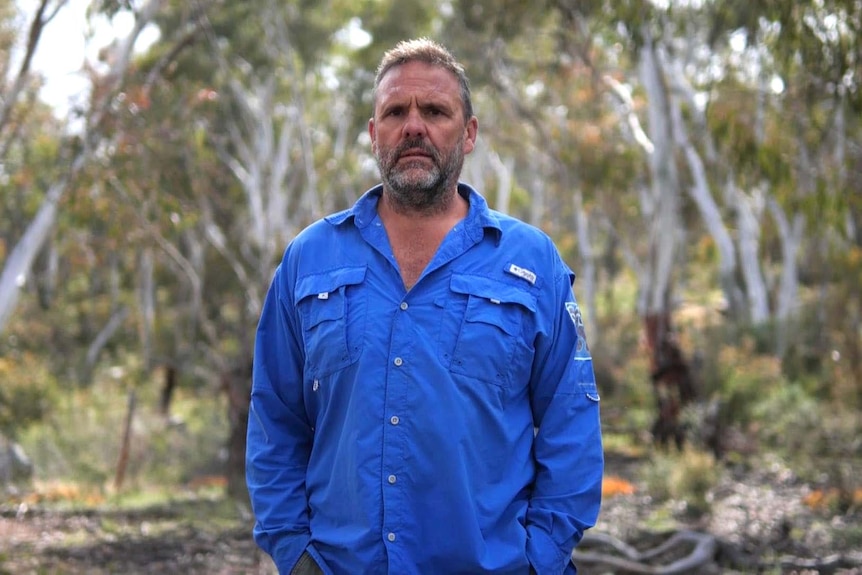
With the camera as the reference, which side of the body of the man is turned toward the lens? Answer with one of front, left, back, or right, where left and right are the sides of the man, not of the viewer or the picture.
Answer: front

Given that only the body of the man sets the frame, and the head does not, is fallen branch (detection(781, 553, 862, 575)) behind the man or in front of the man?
behind

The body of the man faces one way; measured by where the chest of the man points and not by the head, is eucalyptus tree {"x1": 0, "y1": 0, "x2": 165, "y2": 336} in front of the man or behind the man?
behind

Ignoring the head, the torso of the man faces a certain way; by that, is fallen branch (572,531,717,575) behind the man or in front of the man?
behind

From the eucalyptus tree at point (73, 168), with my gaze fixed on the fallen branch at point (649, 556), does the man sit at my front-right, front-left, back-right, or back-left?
front-right

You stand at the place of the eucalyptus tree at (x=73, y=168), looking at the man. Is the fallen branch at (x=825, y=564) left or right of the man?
left
